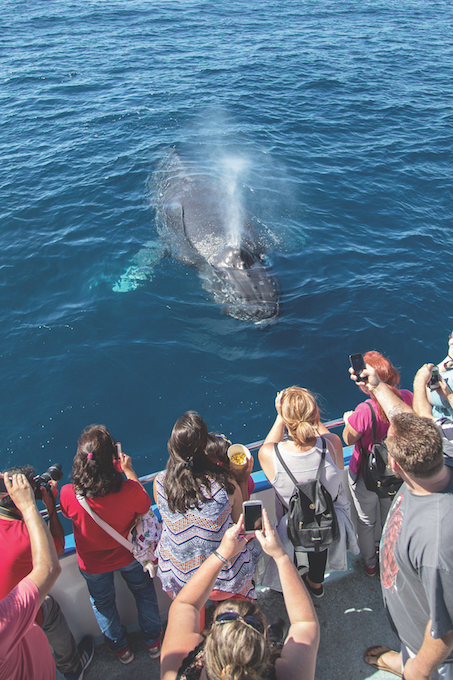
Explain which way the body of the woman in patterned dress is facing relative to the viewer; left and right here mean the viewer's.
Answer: facing away from the viewer

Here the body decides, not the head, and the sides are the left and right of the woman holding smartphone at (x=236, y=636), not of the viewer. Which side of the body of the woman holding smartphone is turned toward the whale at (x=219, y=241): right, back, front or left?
front

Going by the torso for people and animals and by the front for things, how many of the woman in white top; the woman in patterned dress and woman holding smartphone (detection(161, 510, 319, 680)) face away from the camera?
3

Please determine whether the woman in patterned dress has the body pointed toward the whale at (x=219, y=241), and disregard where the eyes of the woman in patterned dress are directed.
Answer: yes

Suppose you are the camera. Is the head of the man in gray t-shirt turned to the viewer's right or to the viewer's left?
to the viewer's left

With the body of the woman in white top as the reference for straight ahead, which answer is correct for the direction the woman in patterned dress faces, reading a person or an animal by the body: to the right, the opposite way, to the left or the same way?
the same way

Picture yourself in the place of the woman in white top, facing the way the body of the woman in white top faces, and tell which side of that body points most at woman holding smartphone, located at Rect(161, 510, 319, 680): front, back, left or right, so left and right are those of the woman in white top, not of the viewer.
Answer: back

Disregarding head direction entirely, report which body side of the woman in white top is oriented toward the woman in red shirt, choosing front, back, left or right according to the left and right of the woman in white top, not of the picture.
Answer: left

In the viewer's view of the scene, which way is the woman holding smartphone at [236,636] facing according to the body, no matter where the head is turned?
away from the camera

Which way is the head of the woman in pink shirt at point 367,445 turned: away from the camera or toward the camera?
away from the camera

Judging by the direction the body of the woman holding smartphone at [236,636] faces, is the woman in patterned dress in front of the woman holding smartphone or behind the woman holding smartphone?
in front

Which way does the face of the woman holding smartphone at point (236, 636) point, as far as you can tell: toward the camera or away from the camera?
away from the camera

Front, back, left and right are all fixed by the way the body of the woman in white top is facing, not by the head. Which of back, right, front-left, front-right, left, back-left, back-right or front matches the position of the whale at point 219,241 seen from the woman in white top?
front

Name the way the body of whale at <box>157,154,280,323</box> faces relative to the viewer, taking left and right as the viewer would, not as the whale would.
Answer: facing the viewer and to the right of the viewer

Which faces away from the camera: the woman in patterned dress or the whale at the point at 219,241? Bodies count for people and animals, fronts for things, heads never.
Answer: the woman in patterned dress

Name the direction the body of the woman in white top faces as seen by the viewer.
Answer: away from the camera
